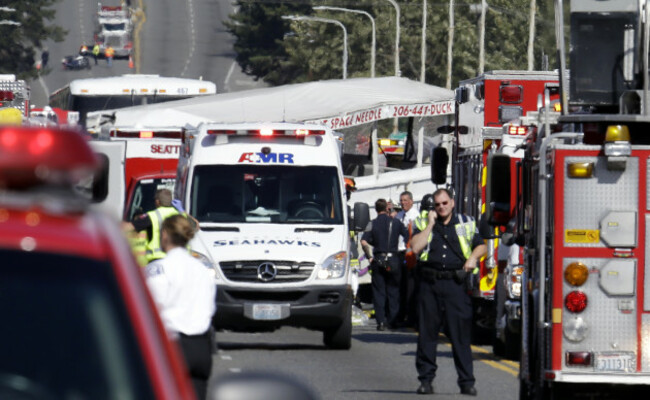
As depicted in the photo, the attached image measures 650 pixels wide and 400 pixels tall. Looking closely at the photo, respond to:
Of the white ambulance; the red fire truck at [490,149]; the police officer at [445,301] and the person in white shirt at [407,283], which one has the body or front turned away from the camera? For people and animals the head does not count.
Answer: the red fire truck

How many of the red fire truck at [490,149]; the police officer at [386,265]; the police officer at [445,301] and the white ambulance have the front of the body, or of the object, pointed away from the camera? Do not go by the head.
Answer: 2

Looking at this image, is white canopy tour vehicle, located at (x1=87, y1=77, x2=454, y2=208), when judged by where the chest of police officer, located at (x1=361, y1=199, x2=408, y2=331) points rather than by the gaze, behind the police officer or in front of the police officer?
in front

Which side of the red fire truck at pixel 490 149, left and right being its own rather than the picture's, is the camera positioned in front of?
back

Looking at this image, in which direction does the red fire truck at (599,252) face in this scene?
away from the camera

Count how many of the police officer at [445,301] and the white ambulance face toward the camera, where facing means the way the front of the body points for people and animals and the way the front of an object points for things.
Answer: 2

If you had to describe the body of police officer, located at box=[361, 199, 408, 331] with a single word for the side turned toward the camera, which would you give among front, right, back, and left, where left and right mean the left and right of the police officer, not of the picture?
back

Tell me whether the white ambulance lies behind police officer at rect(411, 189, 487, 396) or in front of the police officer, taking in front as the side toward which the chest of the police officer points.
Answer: behind

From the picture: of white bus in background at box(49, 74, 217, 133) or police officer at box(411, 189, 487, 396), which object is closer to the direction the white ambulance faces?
the police officer
